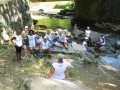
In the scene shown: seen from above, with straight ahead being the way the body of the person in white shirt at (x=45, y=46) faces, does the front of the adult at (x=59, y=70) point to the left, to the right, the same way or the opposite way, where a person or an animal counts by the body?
the opposite way

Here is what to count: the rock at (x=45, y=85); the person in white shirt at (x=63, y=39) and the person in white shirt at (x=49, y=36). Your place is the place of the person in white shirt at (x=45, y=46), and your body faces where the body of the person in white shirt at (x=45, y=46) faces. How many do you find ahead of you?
1

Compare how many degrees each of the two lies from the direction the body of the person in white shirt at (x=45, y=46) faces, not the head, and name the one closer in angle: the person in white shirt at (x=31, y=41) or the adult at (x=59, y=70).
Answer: the adult

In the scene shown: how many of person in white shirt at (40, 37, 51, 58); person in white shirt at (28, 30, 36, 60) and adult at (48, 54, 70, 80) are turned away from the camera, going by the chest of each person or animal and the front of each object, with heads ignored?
1

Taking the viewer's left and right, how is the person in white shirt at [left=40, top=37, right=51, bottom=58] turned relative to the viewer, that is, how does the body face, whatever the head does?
facing the viewer

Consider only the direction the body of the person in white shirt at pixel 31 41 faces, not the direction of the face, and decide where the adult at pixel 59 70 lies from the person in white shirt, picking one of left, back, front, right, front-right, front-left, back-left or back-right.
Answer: front

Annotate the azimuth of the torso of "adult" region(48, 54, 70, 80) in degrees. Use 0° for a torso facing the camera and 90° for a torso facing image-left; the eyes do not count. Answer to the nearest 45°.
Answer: approximately 180°

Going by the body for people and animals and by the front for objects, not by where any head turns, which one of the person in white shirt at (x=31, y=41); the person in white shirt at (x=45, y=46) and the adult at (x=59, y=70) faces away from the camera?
the adult

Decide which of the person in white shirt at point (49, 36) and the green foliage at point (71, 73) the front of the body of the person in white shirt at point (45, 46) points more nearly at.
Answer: the green foliage

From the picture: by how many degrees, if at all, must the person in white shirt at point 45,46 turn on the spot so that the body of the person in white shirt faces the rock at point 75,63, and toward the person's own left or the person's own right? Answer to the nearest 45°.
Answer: approximately 90° to the person's own left

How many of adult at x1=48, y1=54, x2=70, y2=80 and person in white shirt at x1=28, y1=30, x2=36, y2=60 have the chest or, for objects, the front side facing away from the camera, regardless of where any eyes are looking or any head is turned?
1

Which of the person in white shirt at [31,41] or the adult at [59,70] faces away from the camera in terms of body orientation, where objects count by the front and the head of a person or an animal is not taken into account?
the adult

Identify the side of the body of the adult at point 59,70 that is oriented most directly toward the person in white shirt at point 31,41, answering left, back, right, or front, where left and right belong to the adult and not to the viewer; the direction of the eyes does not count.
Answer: front

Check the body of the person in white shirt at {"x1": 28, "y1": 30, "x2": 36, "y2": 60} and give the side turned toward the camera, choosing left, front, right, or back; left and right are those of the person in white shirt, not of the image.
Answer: front

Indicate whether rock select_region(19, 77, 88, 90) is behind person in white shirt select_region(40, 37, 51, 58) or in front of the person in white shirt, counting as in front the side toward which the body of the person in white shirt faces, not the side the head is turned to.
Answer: in front
